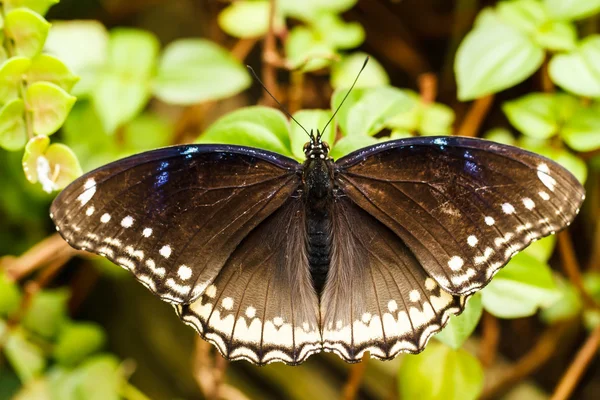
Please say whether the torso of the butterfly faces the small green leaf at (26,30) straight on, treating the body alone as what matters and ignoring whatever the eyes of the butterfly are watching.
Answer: no

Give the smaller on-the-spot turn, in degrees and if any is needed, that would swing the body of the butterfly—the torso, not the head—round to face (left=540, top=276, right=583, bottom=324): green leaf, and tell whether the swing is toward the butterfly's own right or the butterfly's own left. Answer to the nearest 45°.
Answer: approximately 45° to the butterfly's own right

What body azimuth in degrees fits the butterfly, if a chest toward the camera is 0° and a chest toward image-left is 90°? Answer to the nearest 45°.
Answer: approximately 180°

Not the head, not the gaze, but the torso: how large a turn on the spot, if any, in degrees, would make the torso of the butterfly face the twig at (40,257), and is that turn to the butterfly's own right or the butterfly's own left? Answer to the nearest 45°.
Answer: approximately 45° to the butterfly's own left

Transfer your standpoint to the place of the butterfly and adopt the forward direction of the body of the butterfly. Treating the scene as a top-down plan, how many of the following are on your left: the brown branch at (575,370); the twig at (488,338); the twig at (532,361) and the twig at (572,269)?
0

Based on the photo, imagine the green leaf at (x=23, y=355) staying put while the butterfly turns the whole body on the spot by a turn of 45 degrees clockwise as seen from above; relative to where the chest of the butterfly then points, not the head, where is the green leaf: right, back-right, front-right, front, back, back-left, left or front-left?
left

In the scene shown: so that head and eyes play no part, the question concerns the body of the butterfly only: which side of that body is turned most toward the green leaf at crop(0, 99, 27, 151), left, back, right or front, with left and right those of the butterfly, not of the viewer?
left
